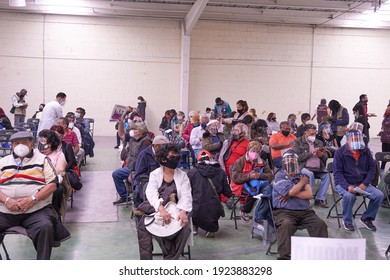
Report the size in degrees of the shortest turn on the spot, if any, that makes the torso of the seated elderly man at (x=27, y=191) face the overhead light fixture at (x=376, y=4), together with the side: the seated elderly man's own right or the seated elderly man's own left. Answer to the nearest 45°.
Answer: approximately 135° to the seated elderly man's own left

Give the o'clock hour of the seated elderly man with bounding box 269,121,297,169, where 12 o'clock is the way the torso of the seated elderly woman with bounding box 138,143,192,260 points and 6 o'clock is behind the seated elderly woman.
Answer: The seated elderly man is roughly at 7 o'clock from the seated elderly woman.

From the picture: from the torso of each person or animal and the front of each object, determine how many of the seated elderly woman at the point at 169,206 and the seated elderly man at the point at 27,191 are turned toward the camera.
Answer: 2

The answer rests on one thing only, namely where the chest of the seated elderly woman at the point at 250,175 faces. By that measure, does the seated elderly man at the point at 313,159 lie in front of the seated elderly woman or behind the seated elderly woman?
behind

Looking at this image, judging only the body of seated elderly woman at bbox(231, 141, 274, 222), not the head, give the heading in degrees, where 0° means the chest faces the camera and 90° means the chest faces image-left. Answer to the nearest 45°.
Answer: approximately 0°
